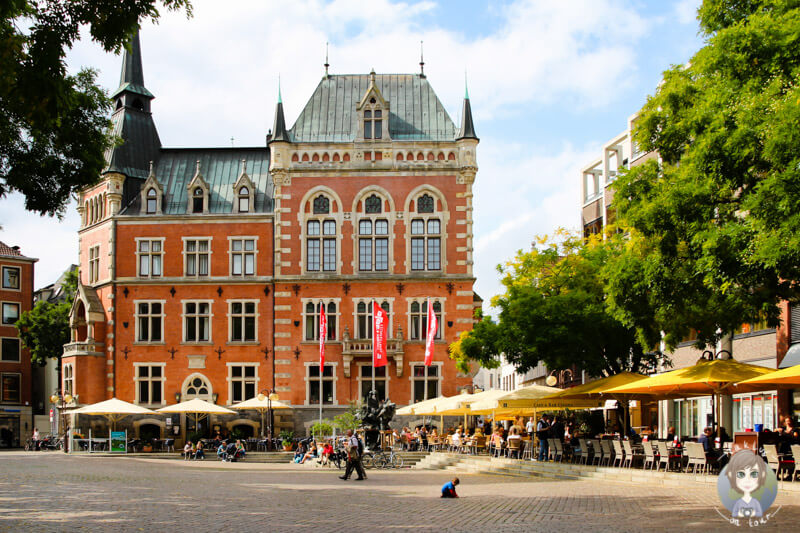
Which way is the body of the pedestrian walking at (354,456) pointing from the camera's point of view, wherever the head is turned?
to the viewer's left

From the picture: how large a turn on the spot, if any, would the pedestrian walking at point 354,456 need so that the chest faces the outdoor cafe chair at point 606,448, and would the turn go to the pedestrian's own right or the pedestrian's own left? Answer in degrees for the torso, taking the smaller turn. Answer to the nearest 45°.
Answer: approximately 180°

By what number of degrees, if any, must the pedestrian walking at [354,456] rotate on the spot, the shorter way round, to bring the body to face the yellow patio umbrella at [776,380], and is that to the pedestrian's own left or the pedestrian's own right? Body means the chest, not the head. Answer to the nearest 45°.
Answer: approximately 135° to the pedestrian's own left

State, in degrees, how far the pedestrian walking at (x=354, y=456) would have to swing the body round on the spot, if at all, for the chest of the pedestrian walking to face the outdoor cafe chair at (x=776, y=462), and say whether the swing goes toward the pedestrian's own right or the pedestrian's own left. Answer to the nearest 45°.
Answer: approximately 135° to the pedestrian's own left

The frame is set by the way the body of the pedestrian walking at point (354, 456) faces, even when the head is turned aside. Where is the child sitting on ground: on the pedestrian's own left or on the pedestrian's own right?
on the pedestrian's own left

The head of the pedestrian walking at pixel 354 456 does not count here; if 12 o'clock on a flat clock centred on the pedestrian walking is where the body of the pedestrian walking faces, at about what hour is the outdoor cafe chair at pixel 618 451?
The outdoor cafe chair is roughly at 6 o'clock from the pedestrian walking.

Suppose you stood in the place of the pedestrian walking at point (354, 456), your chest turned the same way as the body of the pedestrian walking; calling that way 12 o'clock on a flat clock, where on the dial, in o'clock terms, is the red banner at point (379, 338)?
The red banner is roughly at 3 o'clock from the pedestrian walking.
